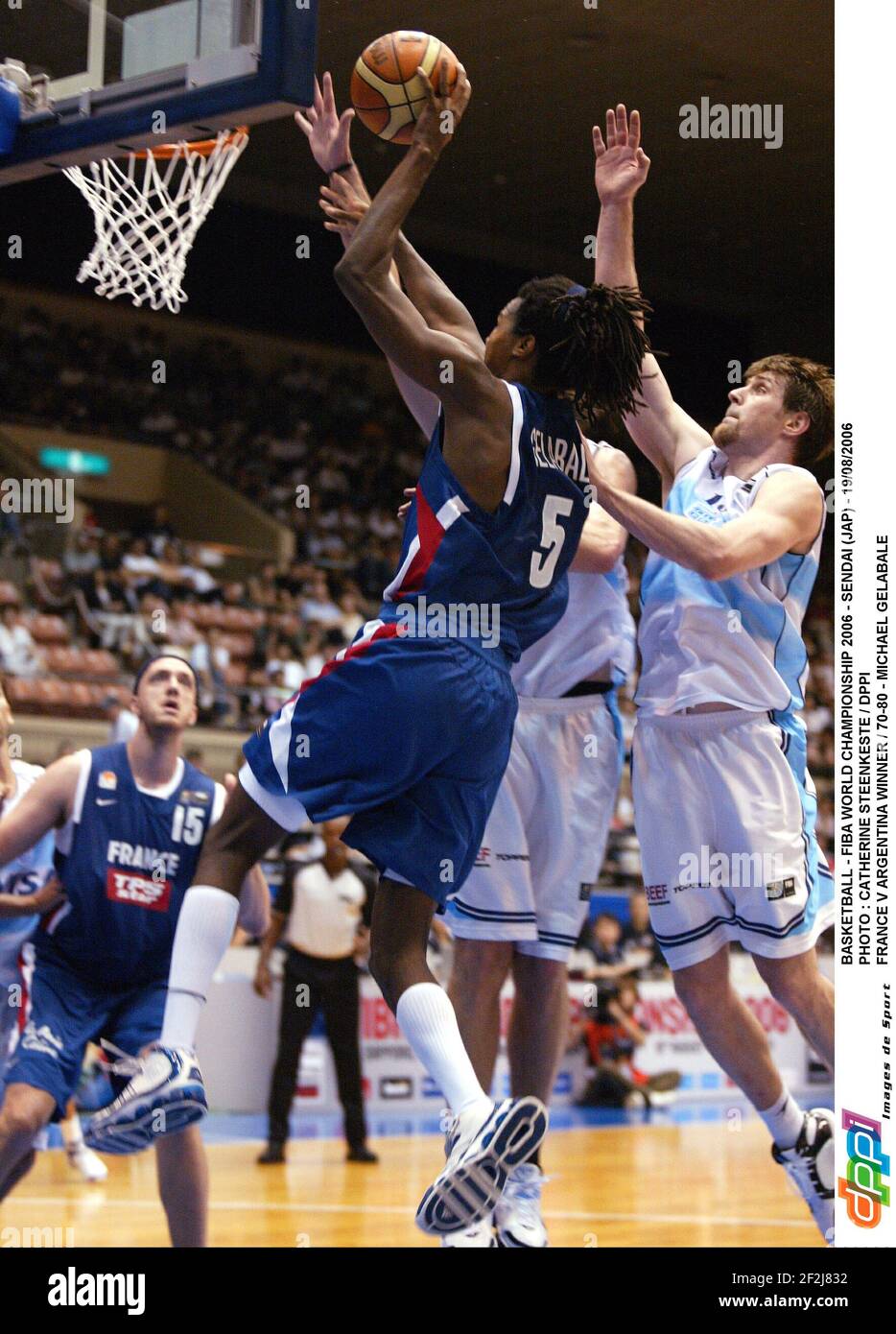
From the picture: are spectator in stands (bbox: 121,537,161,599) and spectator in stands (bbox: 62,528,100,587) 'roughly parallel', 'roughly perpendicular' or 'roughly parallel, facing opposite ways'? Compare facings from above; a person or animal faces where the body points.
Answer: roughly parallel

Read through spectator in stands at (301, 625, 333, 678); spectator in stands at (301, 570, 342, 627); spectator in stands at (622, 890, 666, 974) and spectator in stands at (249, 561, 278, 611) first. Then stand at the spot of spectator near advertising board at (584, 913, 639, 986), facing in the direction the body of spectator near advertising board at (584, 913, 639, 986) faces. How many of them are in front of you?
0

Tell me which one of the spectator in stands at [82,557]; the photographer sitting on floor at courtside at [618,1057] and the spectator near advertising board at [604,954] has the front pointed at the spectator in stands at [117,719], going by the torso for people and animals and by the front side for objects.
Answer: the spectator in stands at [82,557]

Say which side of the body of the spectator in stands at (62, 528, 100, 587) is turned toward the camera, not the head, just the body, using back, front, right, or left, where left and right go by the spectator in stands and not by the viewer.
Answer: front

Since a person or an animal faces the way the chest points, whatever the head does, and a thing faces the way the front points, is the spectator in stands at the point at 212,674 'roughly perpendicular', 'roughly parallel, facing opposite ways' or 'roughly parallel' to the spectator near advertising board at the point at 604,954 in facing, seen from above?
roughly parallel

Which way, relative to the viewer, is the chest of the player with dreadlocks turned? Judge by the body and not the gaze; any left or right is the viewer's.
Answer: facing away from the viewer and to the left of the viewer

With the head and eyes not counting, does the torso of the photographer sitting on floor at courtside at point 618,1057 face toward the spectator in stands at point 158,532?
no

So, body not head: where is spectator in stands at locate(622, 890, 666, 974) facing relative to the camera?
toward the camera

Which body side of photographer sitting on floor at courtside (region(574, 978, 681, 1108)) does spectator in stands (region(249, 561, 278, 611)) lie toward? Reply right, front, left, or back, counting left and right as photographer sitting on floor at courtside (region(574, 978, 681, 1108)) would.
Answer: back

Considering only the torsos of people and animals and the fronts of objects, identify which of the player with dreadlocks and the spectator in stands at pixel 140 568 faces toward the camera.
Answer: the spectator in stands

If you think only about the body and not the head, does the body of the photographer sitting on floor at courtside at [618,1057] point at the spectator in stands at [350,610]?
no

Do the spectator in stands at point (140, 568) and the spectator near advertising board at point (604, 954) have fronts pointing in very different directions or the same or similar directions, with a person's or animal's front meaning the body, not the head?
same or similar directions

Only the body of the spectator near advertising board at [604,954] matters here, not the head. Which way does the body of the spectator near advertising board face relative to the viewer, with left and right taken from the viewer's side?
facing the viewer

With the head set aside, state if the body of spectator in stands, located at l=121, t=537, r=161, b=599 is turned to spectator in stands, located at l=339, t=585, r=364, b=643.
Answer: no

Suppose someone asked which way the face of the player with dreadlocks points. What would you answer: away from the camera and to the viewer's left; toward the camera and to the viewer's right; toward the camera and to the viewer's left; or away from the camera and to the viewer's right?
away from the camera and to the viewer's left

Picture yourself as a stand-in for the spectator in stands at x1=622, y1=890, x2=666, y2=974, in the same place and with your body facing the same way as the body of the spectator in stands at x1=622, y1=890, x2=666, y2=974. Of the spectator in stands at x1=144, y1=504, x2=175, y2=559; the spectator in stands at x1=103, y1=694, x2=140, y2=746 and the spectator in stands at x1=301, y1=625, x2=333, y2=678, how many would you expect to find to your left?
0

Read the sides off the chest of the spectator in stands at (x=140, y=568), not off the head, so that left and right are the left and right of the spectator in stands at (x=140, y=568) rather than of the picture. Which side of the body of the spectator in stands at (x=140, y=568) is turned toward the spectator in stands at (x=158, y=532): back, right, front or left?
back

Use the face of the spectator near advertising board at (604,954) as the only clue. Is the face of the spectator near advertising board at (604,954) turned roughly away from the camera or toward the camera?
toward the camera
